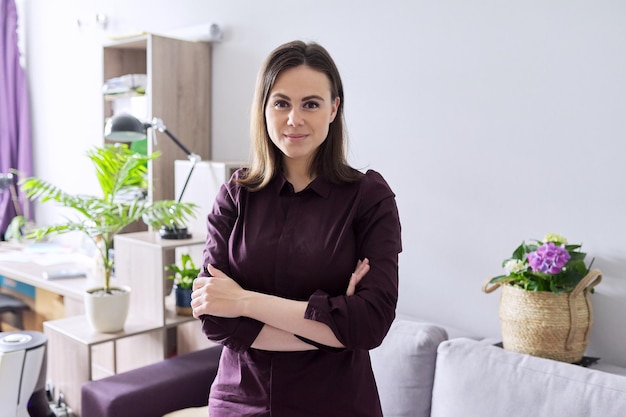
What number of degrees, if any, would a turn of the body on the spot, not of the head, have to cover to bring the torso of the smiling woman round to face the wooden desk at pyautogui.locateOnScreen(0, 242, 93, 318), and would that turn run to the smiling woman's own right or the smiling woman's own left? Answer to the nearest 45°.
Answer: approximately 135° to the smiling woman's own right

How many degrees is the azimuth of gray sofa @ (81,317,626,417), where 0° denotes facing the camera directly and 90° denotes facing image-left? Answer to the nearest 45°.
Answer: approximately 45°

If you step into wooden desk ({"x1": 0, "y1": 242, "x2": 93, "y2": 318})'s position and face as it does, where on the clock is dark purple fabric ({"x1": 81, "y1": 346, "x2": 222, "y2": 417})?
The dark purple fabric is roughly at 10 o'clock from the wooden desk.

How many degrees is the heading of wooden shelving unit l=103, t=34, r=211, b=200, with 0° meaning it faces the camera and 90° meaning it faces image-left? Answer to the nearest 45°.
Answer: approximately 45°

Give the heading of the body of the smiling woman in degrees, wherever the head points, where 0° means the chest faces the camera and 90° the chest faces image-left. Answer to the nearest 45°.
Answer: approximately 0°

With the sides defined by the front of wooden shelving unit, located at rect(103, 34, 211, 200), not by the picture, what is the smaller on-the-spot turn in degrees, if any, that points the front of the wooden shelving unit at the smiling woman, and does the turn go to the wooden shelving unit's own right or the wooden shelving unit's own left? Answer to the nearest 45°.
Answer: approximately 45° to the wooden shelving unit's own left

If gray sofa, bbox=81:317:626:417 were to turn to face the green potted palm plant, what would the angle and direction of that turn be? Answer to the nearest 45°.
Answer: approximately 90° to its right

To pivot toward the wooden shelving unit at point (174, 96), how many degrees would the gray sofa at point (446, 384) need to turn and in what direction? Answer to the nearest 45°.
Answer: approximately 90° to its right
